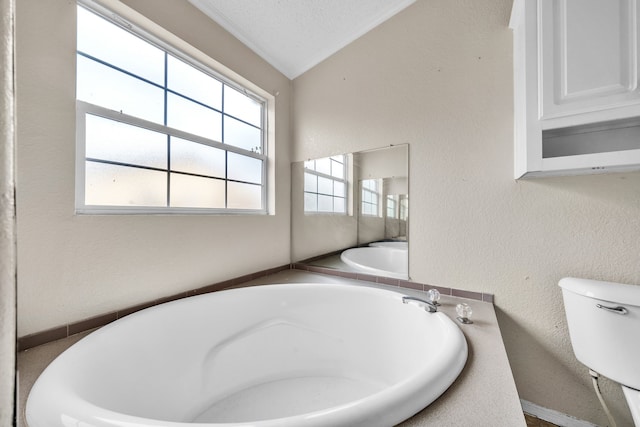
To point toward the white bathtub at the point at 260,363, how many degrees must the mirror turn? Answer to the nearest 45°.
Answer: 0° — it already faces it

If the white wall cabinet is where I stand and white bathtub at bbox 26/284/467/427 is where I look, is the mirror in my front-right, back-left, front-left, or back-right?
front-right

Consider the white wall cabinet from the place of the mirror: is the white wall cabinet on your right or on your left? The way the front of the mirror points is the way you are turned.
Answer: on your left

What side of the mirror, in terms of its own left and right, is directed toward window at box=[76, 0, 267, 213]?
front

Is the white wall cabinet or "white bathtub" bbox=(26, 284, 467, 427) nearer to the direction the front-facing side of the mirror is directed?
the white bathtub
